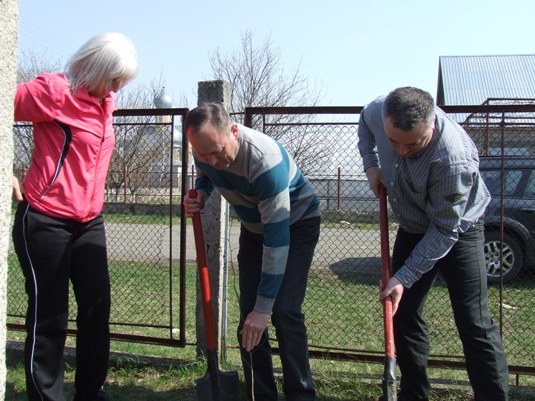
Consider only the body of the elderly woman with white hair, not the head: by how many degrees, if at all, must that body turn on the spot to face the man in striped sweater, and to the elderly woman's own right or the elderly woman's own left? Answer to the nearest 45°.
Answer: approximately 45° to the elderly woman's own left

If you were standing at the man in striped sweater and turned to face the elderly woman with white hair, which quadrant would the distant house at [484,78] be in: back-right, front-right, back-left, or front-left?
back-right

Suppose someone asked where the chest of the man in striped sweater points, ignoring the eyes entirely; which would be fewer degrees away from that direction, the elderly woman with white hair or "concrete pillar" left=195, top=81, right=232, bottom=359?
the elderly woman with white hair

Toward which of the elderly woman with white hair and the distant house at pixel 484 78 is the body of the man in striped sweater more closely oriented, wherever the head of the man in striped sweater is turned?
the elderly woman with white hair

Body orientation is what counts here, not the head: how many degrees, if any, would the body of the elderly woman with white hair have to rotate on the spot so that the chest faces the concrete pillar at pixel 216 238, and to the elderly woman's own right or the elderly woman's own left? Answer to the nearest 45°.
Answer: approximately 90° to the elderly woman's own left
